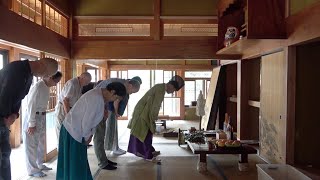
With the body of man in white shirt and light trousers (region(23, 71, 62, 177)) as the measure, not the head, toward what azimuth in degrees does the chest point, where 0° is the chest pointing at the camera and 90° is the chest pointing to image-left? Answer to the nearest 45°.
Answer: approximately 270°

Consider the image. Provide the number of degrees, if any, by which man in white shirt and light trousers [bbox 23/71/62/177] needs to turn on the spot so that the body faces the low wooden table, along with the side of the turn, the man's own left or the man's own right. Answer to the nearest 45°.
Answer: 0° — they already face it
